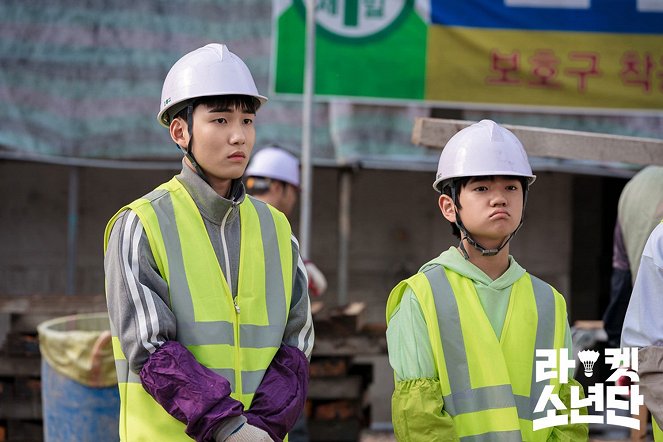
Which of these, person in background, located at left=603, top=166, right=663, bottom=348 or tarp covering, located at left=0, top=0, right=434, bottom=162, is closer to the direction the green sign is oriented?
the person in background

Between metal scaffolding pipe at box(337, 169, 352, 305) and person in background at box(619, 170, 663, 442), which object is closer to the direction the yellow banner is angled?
the person in background

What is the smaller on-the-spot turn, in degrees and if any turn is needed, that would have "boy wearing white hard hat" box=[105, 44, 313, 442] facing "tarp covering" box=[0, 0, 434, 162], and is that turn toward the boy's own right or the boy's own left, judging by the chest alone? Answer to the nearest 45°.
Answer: approximately 135° to the boy's own left

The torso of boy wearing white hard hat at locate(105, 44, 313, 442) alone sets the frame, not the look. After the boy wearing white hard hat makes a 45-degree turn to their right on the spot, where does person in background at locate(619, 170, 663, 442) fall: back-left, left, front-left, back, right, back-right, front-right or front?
left

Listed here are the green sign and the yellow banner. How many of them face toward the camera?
2

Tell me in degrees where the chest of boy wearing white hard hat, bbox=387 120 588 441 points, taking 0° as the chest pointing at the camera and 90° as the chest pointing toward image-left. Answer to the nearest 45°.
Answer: approximately 315°

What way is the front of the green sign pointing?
toward the camera

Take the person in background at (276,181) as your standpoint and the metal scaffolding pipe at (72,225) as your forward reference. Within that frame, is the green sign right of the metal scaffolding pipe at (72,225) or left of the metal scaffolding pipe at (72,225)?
right

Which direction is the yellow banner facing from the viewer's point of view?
toward the camera

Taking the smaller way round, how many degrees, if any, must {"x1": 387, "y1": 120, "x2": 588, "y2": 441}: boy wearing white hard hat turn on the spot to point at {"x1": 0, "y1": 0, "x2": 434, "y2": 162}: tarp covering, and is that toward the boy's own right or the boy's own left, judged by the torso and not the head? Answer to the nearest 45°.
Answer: approximately 180°

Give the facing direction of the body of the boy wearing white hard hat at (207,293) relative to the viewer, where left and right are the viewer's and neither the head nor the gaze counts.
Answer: facing the viewer and to the right of the viewer

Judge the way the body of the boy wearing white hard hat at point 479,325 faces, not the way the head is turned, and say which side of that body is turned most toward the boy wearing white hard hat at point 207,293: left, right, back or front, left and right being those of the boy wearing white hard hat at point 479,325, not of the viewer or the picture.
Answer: right
